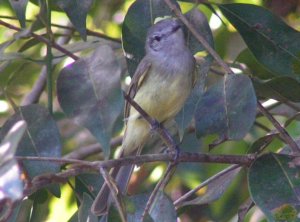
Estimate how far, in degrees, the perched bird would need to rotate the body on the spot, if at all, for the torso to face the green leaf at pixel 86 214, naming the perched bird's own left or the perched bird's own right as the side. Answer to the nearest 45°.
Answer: approximately 45° to the perched bird's own right

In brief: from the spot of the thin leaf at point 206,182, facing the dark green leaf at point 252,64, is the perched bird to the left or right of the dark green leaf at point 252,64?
left

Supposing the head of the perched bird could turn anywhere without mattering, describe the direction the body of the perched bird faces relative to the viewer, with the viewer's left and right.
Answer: facing the viewer and to the right of the viewer

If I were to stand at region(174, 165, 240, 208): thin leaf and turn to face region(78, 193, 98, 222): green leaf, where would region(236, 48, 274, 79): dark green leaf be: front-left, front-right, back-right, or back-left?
back-right

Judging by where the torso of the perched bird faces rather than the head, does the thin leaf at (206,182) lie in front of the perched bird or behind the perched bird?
in front

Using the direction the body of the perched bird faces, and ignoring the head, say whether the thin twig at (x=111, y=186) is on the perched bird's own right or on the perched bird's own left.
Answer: on the perched bird's own right

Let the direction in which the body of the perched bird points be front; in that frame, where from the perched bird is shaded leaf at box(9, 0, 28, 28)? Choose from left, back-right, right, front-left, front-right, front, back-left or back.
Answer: right
